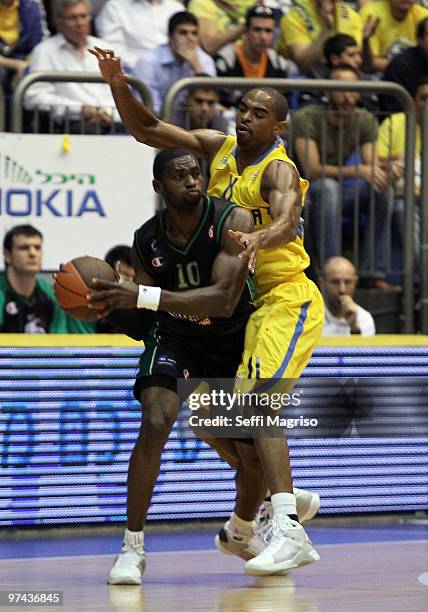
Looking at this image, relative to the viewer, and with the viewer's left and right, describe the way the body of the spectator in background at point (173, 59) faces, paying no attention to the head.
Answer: facing the viewer and to the right of the viewer

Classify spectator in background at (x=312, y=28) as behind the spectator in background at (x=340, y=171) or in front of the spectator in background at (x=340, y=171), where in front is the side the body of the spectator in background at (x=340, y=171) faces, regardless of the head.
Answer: behind

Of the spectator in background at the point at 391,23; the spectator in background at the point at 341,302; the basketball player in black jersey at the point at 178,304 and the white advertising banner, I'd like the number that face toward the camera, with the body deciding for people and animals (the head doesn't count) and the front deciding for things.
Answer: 4

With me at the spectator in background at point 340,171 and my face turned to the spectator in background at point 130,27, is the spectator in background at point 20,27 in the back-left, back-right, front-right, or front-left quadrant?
front-left

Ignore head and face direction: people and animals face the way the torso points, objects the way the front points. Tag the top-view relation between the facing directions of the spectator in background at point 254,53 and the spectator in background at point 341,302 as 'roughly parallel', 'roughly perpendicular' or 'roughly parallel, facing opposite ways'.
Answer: roughly parallel

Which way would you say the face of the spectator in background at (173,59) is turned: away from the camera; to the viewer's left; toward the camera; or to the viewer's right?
toward the camera

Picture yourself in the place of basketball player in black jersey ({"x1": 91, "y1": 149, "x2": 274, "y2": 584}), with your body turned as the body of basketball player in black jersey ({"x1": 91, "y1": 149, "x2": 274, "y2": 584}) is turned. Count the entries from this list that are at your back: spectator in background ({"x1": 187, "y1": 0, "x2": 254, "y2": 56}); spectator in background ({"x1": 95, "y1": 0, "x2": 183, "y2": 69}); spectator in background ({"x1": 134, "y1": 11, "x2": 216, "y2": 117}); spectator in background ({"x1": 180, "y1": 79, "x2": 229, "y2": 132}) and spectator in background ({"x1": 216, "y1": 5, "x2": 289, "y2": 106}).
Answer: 5

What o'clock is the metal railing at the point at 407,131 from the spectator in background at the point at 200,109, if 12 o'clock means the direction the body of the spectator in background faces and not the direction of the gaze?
The metal railing is roughly at 9 o'clock from the spectator in background.

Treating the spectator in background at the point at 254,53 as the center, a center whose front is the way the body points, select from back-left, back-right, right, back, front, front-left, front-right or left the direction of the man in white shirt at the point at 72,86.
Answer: front-right

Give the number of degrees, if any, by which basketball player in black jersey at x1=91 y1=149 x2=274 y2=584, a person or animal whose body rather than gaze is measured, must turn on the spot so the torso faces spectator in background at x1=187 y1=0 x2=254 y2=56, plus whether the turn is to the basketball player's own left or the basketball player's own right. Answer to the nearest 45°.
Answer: approximately 180°

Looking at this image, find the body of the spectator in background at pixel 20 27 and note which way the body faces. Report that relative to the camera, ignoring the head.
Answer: toward the camera

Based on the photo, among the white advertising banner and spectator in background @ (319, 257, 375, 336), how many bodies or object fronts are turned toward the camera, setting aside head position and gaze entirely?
2

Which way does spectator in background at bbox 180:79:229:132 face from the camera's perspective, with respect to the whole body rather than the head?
toward the camera
